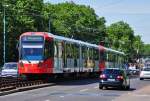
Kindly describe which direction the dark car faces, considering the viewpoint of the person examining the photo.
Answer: facing away from the viewer
